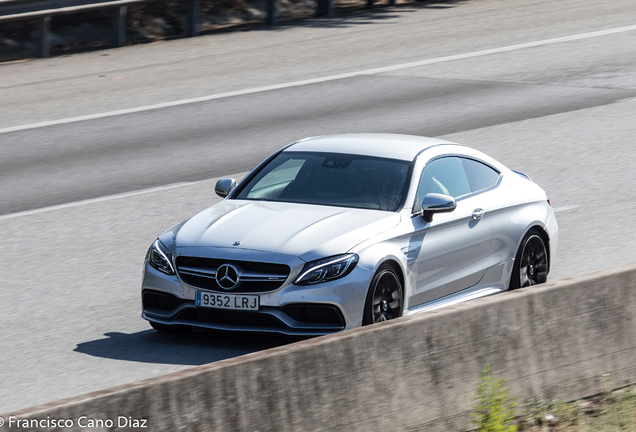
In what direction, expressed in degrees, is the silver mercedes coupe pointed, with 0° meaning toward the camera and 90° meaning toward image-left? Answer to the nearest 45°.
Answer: approximately 45°

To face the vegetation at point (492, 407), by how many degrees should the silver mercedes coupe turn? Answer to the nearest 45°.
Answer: approximately 45° to its left

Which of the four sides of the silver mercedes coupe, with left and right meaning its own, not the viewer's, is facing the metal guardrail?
right
